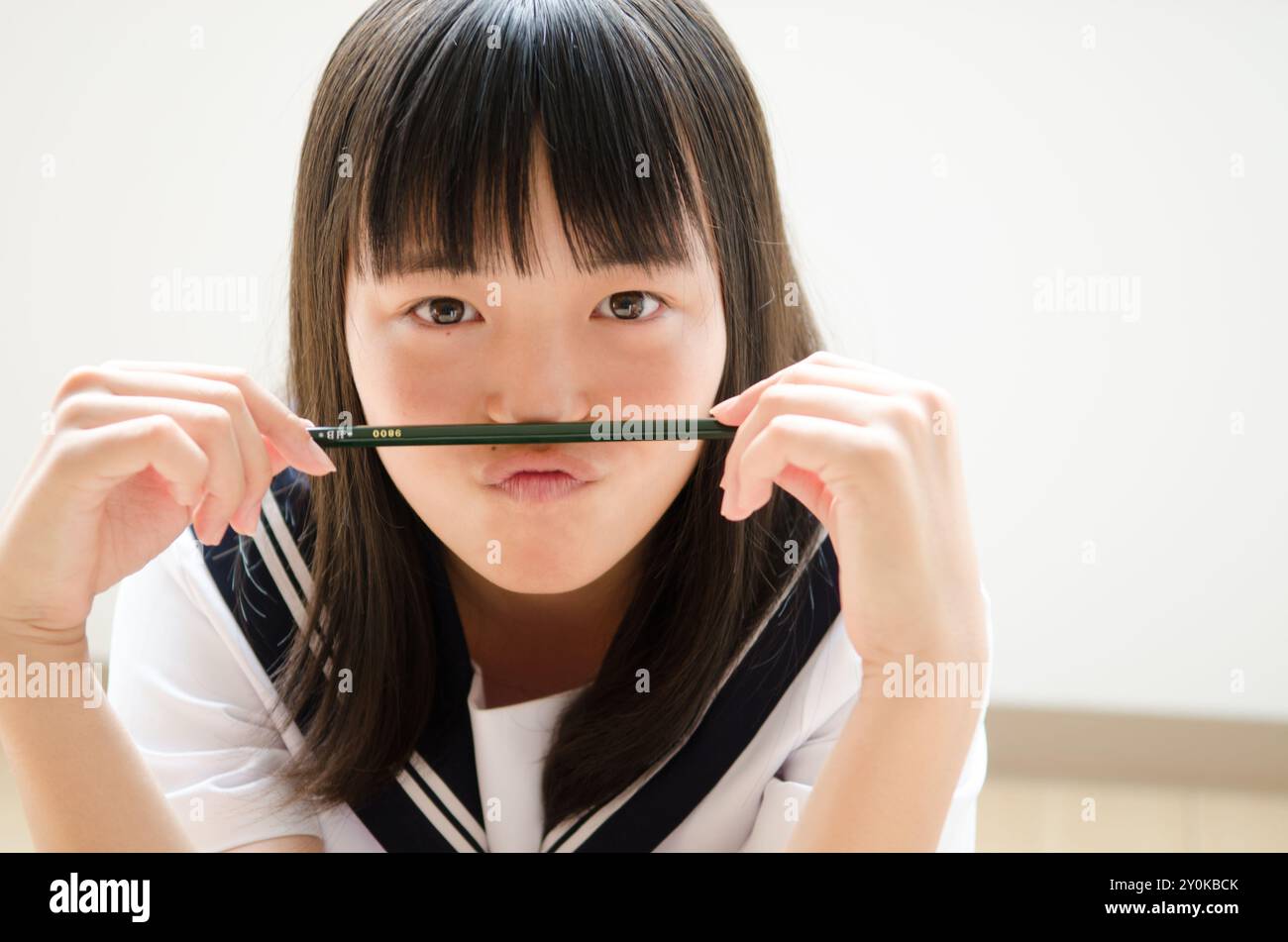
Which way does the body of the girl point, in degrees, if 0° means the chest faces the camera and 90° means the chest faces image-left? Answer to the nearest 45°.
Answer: approximately 0°

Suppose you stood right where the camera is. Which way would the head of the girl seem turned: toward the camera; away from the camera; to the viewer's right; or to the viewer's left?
toward the camera
